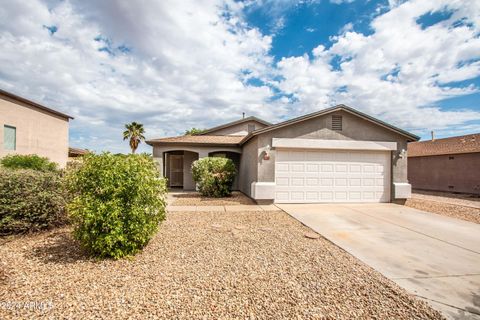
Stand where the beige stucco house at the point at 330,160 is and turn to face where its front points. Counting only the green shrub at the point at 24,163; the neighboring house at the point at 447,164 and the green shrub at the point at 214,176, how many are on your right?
2

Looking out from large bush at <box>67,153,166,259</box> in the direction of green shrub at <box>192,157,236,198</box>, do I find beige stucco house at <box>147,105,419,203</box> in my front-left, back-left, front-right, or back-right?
front-right

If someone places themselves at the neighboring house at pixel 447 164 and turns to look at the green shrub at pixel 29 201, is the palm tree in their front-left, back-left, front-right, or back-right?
front-right

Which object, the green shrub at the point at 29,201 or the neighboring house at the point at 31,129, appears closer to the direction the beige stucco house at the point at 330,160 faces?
the green shrub

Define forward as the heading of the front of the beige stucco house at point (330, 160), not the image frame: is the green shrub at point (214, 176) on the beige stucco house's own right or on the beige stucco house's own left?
on the beige stucco house's own right

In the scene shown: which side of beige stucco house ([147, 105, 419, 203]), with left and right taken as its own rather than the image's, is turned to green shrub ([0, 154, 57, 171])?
right

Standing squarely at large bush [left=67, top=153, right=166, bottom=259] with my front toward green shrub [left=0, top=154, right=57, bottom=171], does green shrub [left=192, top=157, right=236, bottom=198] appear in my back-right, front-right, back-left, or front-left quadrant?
front-right

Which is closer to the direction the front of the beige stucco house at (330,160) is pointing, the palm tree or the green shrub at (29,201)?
the green shrub

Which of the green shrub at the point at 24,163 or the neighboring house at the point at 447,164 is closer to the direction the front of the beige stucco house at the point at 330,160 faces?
the green shrub

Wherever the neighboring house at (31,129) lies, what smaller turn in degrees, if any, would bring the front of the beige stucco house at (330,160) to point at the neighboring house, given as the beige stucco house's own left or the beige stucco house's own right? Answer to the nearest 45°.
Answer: approximately 90° to the beige stucco house's own right

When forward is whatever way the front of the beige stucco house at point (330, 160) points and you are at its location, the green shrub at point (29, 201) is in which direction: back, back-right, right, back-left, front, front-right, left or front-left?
front-right

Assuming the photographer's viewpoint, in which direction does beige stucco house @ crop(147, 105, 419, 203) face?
facing the viewer

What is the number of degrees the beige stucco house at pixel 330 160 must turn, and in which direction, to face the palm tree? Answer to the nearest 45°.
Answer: approximately 135° to its right
